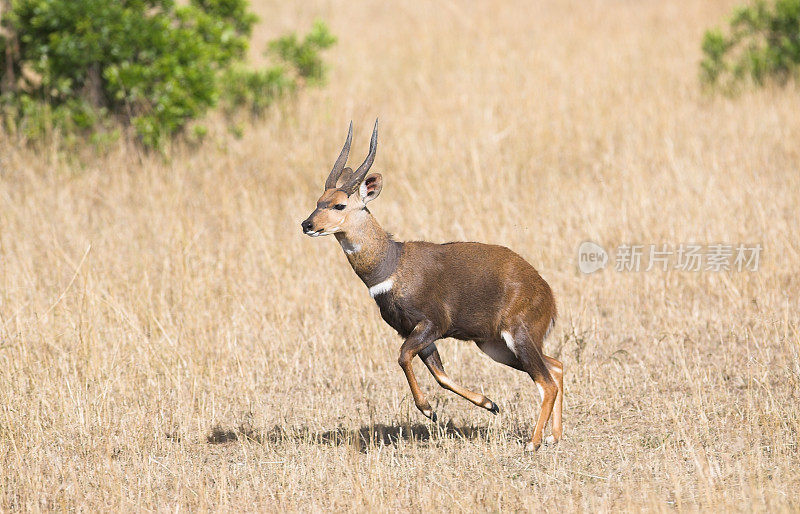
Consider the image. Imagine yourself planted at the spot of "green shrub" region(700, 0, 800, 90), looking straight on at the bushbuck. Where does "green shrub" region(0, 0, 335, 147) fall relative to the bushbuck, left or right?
right

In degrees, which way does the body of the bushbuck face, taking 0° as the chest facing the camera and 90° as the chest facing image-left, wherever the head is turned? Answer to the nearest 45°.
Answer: approximately 90°
